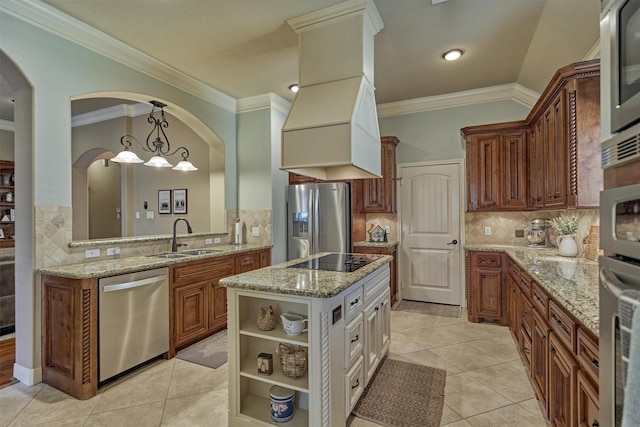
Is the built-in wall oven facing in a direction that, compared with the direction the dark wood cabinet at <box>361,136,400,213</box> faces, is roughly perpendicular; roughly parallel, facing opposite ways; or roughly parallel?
roughly perpendicular

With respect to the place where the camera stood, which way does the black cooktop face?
facing to the right of the viewer

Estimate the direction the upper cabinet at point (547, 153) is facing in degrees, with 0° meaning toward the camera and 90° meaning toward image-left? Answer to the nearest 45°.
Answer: approximately 45°

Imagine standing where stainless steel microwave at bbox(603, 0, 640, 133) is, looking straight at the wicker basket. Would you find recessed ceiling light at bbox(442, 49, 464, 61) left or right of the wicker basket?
right

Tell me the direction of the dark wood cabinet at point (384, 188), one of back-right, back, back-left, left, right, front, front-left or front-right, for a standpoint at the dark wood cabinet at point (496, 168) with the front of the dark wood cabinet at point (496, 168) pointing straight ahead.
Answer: right

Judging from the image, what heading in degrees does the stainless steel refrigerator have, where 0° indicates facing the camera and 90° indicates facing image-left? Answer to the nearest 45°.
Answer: approximately 0°

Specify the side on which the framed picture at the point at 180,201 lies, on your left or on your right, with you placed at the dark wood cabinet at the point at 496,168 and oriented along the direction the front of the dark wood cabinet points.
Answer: on your right

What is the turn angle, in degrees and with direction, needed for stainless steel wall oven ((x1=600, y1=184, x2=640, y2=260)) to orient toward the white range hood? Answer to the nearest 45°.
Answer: approximately 90° to its right

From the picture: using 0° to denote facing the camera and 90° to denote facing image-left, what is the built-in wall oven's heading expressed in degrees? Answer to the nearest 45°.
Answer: approximately 45°

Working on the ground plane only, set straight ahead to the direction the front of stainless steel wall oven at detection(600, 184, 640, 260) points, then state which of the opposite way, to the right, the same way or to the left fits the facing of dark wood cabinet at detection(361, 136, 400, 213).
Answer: to the left
